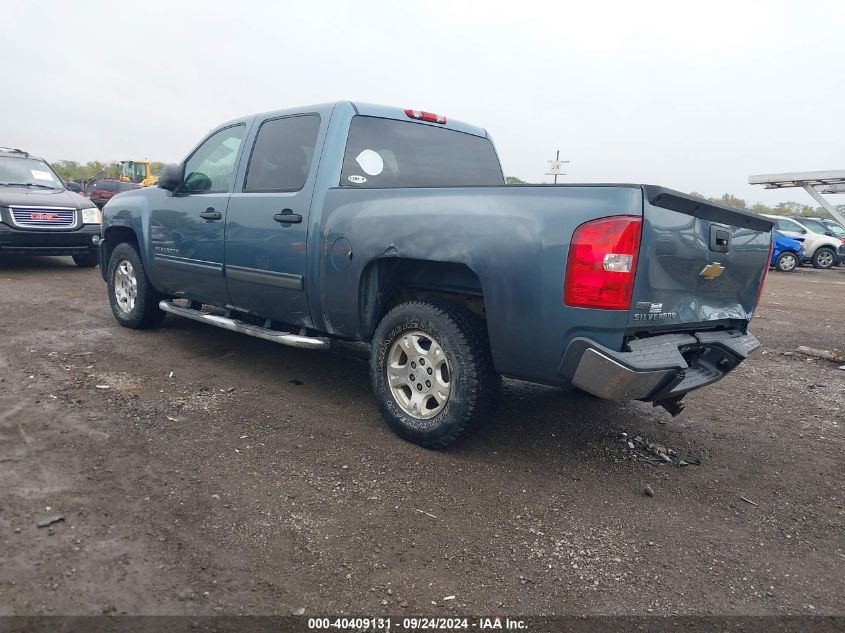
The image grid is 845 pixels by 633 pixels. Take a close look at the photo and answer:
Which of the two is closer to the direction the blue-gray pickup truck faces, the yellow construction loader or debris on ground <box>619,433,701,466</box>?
the yellow construction loader

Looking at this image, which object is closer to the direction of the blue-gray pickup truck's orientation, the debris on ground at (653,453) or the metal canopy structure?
the metal canopy structure

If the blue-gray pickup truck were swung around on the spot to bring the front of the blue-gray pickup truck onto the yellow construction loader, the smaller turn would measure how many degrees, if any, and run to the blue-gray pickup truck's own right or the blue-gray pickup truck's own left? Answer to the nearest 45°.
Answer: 0° — it already faces it

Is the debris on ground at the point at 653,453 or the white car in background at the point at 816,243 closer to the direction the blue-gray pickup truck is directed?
the white car in background

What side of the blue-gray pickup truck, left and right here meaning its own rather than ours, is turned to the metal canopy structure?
right

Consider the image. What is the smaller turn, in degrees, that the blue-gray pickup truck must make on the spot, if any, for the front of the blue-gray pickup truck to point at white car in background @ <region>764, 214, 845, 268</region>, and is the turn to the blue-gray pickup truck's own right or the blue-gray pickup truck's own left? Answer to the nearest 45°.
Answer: approximately 90° to the blue-gray pickup truck's own right

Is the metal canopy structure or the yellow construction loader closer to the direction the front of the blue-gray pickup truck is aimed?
the yellow construction loader

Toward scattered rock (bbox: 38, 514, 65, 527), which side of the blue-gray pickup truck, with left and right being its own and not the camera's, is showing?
left

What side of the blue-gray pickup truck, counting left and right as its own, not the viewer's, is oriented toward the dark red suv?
front

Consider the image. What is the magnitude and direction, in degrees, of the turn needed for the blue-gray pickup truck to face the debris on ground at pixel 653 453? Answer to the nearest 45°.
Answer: approximately 135° to its right

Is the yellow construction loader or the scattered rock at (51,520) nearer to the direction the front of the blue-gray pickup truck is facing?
the yellow construction loader

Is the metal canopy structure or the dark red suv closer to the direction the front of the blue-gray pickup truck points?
the dark red suv

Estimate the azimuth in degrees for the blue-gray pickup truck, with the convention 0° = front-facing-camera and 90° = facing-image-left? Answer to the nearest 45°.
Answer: approximately 135°
